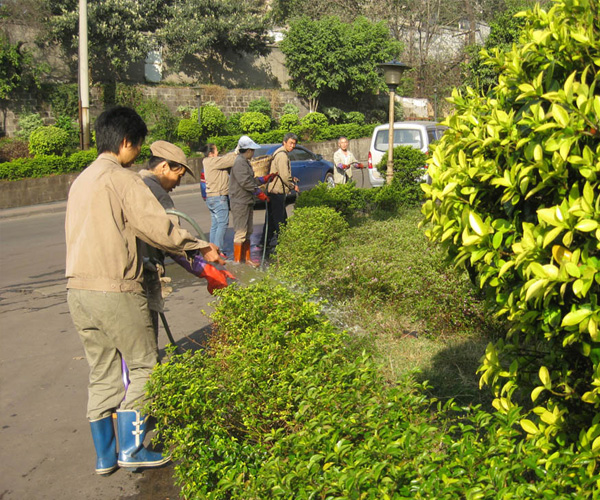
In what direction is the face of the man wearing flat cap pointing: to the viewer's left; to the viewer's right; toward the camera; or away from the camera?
to the viewer's right

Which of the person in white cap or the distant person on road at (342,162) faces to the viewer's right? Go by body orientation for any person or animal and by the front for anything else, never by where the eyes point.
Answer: the person in white cap

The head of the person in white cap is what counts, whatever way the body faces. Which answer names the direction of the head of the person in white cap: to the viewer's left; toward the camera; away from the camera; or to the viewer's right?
to the viewer's right

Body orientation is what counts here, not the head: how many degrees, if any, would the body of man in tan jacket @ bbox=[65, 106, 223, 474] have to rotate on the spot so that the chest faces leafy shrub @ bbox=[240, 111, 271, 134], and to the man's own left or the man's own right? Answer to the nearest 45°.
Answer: approximately 45° to the man's own left

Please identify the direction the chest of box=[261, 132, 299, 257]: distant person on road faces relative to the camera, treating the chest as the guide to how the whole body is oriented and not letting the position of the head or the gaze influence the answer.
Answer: to the viewer's right

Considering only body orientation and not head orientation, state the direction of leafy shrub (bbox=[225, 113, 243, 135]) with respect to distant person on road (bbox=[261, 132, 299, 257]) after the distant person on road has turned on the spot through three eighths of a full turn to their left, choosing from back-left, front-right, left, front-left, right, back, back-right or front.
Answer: front-right

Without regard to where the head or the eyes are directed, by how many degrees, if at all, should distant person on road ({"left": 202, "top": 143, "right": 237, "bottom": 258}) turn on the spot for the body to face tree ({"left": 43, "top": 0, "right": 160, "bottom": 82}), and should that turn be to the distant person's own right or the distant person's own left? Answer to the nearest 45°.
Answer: approximately 45° to the distant person's own left

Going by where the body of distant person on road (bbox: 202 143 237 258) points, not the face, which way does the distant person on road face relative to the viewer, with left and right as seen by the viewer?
facing away from the viewer and to the right of the viewer

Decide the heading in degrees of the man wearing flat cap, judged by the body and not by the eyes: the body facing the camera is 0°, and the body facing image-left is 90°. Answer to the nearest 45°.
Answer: approximately 270°

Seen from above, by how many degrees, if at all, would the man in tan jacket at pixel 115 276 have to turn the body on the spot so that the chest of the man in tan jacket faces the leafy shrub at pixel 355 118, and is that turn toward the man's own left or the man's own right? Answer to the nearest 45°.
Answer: approximately 45° to the man's own left

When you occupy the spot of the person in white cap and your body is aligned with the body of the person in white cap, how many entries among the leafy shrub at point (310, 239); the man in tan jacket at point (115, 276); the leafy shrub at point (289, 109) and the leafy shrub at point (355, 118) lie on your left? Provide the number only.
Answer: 2

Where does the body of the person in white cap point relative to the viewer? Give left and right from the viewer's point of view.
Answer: facing to the right of the viewer

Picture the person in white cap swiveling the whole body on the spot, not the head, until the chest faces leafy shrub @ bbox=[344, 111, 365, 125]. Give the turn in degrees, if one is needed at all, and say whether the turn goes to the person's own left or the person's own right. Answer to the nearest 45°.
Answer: approximately 90° to the person's own left
